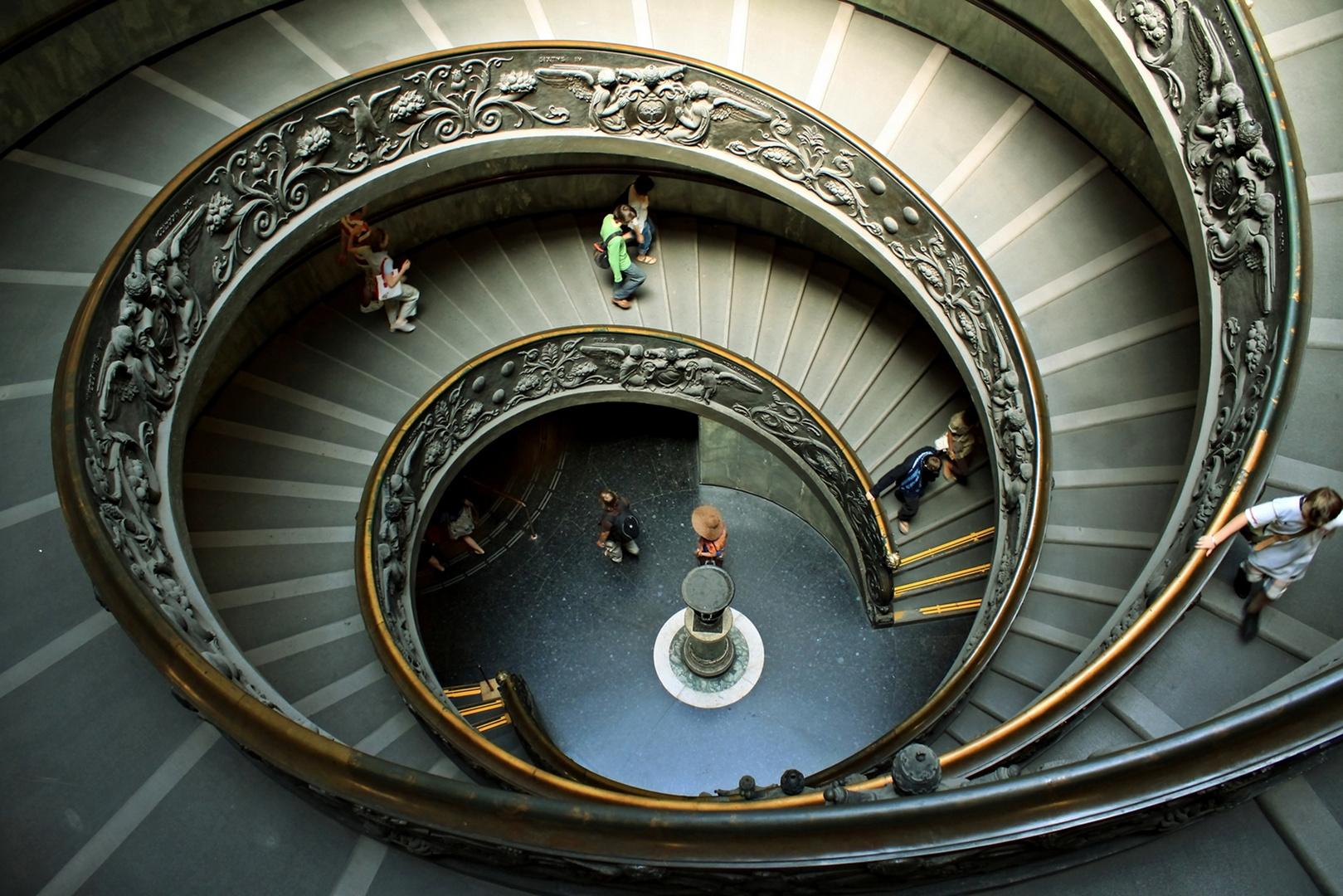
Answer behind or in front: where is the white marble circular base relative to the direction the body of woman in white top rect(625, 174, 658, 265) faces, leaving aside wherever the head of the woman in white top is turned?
in front

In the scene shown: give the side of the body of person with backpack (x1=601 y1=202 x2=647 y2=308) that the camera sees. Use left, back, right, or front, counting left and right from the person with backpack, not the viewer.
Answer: right

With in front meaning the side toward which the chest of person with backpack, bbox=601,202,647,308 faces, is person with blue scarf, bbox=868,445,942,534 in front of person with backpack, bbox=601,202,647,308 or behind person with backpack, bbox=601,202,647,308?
in front
